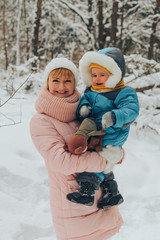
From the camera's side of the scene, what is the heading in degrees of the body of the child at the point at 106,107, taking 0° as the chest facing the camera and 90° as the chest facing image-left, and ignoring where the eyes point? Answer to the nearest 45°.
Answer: approximately 45°
